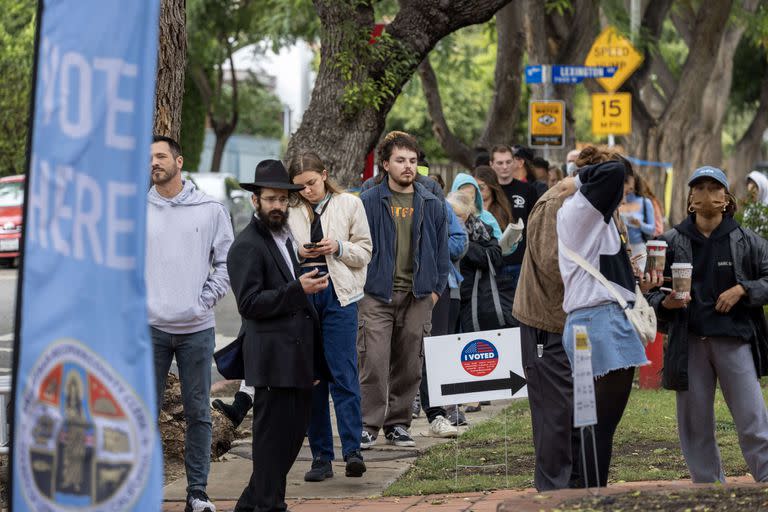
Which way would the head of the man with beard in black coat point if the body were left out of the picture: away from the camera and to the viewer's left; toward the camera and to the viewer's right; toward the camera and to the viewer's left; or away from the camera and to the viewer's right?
toward the camera and to the viewer's right

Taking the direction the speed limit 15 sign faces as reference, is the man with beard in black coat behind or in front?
in front

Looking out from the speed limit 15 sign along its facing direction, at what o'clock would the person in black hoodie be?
The person in black hoodie is roughly at 12 o'clock from the speed limit 15 sign.

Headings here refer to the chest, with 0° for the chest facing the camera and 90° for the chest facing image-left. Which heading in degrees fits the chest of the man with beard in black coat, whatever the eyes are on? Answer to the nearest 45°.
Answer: approximately 315°
